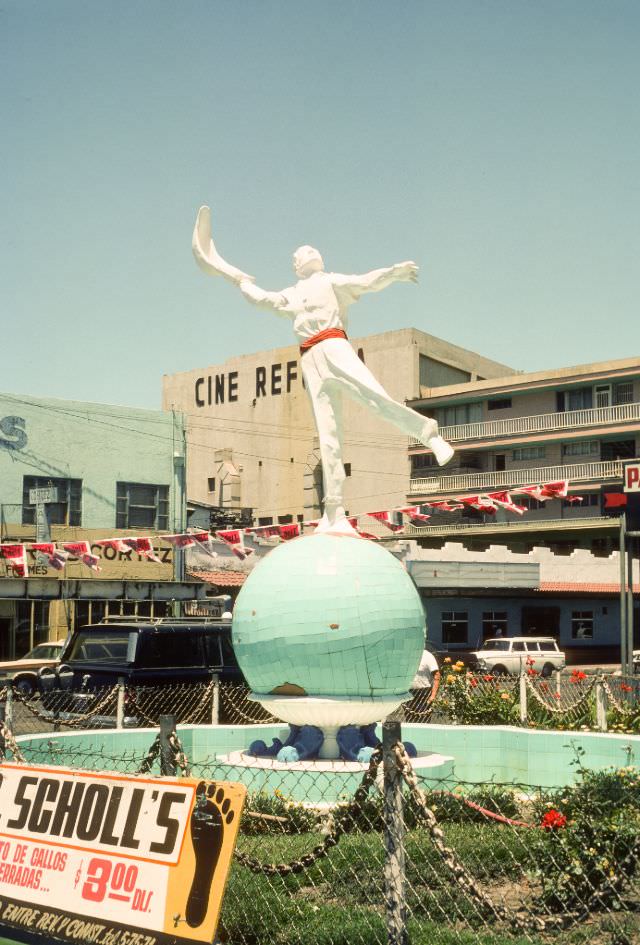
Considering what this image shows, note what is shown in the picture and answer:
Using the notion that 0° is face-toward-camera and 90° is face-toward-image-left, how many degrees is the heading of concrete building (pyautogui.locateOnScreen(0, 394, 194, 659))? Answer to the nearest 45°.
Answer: approximately 0°

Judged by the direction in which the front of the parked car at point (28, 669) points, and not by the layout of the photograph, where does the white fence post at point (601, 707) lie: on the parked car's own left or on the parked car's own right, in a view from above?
on the parked car's own left

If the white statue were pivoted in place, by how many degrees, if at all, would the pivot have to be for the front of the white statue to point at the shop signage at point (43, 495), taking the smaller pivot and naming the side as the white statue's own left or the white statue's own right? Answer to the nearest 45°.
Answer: approximately 135° to the white statue's own right

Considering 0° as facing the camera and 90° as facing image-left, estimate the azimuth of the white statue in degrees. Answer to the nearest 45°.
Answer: approximately 0°

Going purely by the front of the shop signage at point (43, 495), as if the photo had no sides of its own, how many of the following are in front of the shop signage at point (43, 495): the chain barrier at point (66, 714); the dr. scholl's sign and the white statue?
3

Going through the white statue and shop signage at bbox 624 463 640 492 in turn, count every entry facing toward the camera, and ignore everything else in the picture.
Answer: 2
